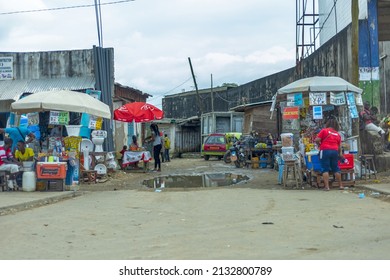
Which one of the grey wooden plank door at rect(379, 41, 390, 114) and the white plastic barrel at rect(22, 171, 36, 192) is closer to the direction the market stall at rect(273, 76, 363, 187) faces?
the white plastic barrel

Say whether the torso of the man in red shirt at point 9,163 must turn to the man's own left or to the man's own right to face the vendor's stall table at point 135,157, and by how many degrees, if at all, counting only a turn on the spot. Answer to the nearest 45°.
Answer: approximately 45° to the man's own left

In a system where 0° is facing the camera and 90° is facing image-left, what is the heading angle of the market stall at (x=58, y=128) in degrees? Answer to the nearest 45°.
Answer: approximately 0°

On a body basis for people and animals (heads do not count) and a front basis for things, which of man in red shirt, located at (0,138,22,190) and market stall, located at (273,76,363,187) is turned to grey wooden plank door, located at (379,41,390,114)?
the man in red shirt

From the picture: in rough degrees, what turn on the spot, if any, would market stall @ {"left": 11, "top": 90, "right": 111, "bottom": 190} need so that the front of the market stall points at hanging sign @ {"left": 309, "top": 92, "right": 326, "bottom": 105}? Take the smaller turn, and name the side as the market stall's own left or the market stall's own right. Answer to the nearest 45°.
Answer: approximately 90° to the market stall's own left

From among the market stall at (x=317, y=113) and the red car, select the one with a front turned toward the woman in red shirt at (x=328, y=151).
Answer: the market stall

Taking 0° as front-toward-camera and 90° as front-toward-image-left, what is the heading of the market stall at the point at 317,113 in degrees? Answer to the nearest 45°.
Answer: approximately 0°

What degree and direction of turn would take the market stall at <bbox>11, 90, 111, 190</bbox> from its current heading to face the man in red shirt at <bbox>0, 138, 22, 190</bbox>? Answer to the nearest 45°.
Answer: approximately 45° to its right
